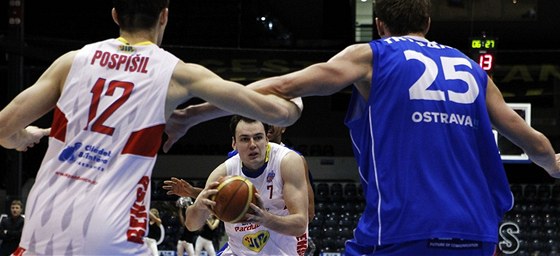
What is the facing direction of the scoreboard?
toward the camera

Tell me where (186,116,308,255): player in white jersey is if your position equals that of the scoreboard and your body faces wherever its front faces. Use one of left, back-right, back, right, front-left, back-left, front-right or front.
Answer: front

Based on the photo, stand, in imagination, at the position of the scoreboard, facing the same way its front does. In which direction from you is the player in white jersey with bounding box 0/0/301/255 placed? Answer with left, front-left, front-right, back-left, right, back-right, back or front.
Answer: front

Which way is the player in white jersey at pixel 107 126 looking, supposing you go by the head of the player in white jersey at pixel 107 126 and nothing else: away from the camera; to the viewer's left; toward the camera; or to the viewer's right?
away from the camera

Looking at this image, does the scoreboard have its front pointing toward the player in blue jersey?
yes

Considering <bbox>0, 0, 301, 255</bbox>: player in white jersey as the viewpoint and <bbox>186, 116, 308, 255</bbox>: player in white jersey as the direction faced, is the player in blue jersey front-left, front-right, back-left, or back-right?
front-right

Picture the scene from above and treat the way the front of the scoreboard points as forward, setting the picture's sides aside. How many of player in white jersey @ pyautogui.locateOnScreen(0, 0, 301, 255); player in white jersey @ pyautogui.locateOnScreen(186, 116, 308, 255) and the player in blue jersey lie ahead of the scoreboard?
3
